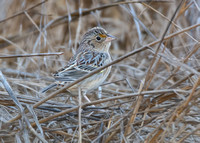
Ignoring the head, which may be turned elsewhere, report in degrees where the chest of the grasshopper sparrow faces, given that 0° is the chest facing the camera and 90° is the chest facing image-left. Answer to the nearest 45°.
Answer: approximately 270°
